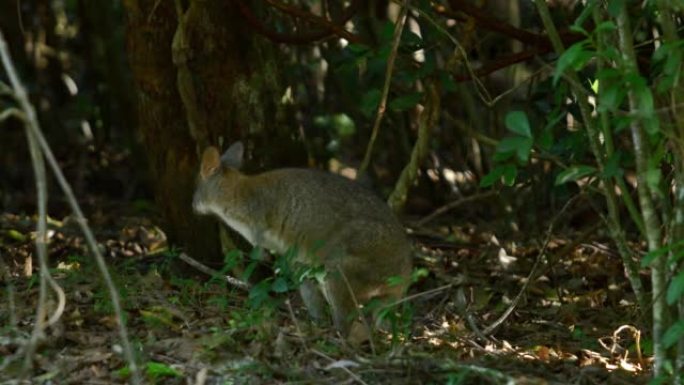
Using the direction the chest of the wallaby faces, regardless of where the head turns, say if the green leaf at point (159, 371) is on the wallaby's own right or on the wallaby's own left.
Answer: on the wallaby's own left

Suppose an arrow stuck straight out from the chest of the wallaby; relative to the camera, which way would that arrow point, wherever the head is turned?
to the viewer's left

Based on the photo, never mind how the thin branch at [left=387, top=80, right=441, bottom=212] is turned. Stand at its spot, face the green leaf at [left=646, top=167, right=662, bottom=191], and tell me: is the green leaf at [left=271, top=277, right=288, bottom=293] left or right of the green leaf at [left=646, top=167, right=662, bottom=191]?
right

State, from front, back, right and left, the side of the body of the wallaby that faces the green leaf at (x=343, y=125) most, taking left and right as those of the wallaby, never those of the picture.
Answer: right

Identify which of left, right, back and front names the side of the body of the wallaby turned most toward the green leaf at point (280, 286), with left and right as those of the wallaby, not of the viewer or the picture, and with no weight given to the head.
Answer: left
